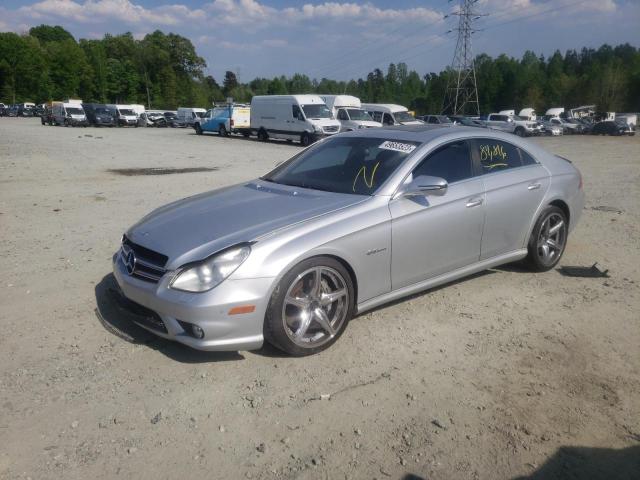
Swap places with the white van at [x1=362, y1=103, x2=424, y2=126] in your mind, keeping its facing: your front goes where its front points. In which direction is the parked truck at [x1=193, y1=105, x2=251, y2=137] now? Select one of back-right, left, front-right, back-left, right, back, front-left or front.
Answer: back-right

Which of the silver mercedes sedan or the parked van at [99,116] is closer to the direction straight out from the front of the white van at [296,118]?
the silver mercedes sedan

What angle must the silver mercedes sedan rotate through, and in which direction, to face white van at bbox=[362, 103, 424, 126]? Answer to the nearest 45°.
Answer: approximately 135° to its right

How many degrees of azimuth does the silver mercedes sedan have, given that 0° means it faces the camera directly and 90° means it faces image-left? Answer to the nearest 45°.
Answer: approximately 45°

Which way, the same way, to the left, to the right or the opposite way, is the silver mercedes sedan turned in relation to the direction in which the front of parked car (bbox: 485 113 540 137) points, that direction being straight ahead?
to the right

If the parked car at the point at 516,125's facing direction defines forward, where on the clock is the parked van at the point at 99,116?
the parked van at the point at 99,116 is roughly at 4 o'clock from the parked car at the point at 516,125.
